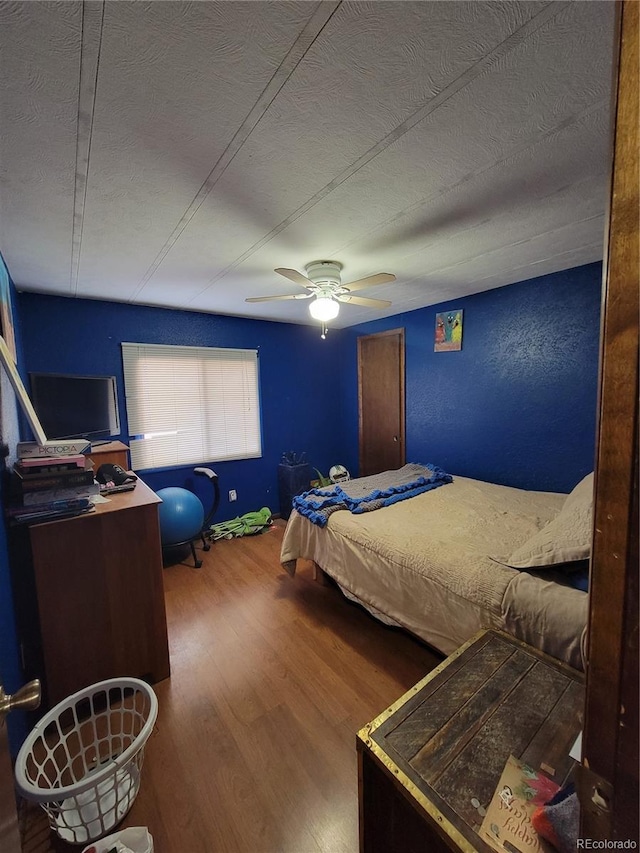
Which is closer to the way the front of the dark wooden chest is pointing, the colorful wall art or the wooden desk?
the wooden desk

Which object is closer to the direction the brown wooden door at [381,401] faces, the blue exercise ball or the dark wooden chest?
the blue exercise ball

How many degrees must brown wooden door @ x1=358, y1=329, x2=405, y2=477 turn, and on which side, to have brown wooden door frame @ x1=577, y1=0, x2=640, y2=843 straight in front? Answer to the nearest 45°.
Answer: approximately 45° to its left

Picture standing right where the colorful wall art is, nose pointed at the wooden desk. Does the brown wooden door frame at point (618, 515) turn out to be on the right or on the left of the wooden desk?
left

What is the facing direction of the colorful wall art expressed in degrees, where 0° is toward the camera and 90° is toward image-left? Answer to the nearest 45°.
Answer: approximately 45°

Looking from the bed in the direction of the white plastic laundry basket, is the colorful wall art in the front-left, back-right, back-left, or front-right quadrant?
back-right

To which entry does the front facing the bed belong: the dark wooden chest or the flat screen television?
the flat screen television

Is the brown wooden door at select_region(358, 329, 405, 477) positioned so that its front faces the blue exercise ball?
yes
